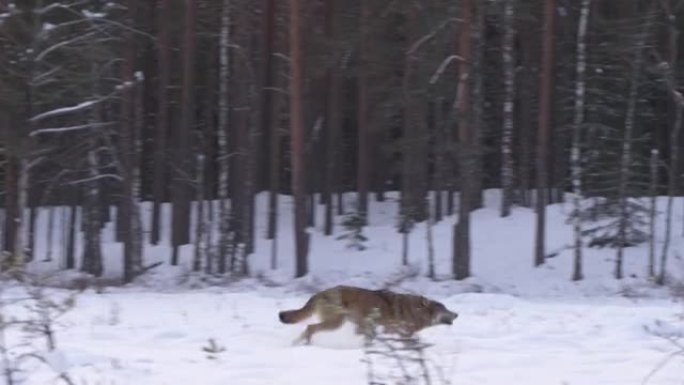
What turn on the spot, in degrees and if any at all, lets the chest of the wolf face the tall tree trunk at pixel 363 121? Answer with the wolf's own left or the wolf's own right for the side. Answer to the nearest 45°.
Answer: approximately 90° to the wolf's own left

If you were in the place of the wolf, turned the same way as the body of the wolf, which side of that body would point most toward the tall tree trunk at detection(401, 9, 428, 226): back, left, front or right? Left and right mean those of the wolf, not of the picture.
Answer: left

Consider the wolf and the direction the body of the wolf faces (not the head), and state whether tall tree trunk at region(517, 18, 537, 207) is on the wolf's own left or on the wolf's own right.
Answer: on the wolf's own left

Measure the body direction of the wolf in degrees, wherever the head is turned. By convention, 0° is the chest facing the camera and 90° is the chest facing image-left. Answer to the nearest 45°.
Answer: approximately 270°
